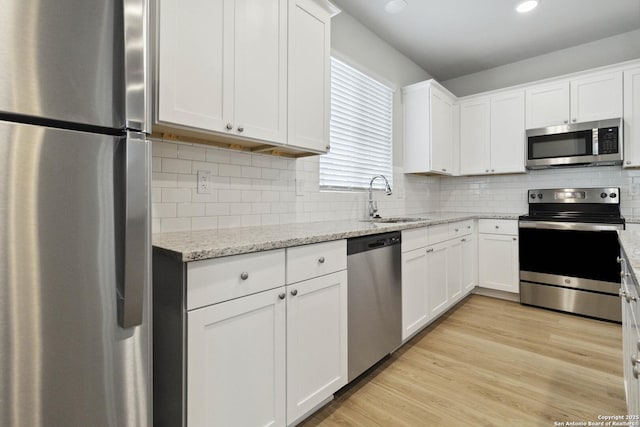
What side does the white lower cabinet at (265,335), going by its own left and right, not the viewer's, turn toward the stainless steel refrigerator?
right

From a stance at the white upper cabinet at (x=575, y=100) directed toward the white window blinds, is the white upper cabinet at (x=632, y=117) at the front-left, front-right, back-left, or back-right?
back-left

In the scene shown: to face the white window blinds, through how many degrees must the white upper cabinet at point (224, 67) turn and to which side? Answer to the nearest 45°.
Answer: approximately 90° to its left

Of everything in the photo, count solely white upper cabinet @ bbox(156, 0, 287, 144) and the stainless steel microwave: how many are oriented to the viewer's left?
0

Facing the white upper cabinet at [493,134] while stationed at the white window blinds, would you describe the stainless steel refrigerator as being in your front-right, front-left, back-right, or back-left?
back-right

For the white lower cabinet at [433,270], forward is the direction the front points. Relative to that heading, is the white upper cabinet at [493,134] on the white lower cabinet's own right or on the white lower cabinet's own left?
on the white lower cabinet's own left

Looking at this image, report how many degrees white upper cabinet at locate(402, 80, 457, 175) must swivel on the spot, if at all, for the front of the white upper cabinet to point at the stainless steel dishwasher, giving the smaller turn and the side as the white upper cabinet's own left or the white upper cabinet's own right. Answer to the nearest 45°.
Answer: approximately 45° to the white upper cabinet's own right

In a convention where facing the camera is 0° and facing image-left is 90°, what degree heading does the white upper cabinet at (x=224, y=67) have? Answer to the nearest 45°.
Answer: approximately 315°
